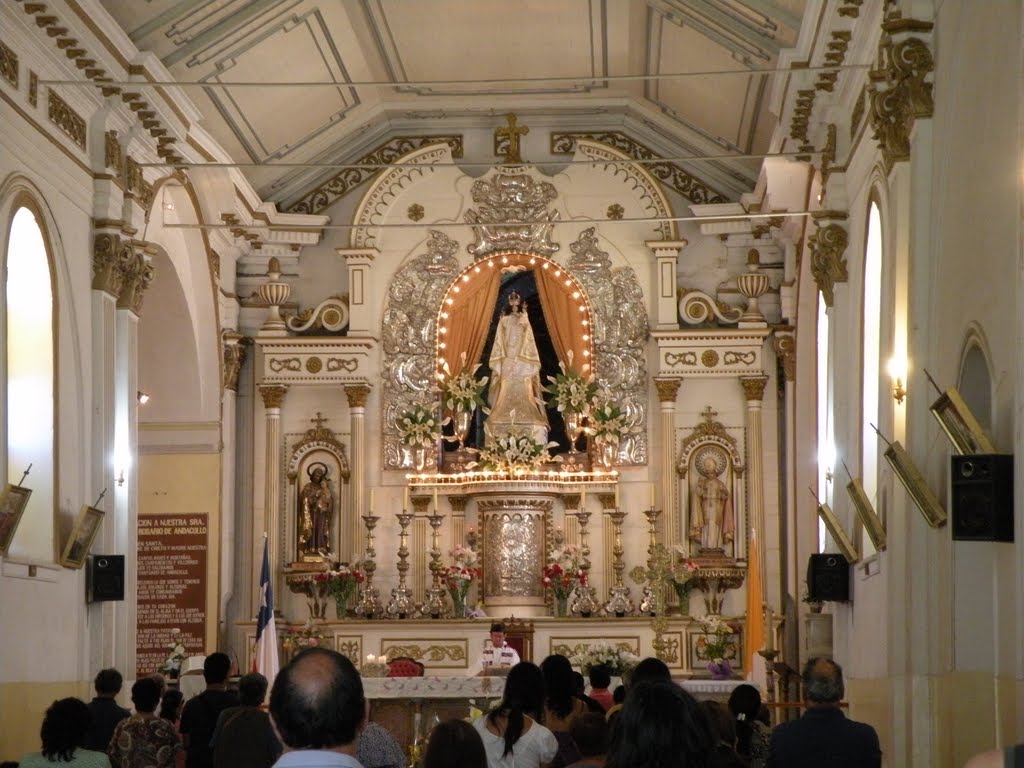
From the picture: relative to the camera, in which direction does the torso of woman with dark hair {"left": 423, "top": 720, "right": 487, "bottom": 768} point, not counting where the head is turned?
away from the camera

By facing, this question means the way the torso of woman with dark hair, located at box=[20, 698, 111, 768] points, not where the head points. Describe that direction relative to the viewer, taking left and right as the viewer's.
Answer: facing away from the viewer

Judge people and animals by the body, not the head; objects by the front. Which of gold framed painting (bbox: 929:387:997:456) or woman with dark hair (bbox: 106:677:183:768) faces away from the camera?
the woman with dark hair

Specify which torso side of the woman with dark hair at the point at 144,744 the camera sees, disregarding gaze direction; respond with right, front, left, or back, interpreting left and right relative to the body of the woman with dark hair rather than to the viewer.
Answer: back

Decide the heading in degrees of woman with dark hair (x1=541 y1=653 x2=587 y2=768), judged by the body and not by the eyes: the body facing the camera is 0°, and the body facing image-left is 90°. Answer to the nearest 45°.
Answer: approximately 180°

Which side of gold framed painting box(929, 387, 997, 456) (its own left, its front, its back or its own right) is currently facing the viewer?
left

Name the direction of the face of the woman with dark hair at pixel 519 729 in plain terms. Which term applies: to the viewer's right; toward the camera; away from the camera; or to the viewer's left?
away from the camera

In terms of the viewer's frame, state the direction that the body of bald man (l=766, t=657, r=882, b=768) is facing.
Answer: away from the camera
